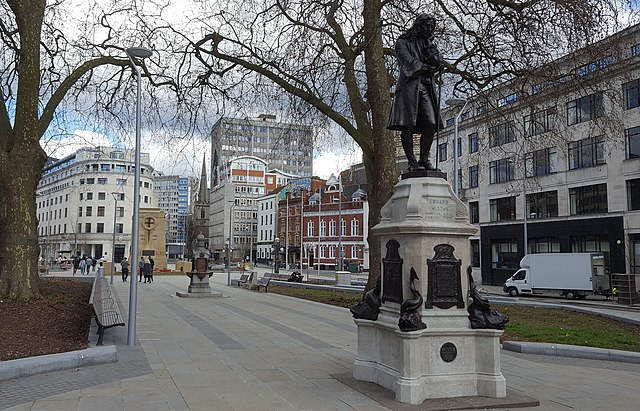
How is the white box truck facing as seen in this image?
to the viewer's left

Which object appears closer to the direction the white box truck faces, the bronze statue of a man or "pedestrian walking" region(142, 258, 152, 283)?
the pedestrian walking

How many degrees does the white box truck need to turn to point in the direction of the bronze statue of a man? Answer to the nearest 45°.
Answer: approximately 90° to its left

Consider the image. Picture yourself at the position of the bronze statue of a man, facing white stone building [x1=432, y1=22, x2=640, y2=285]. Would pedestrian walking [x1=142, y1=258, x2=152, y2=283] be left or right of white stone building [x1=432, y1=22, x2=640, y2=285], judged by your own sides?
left

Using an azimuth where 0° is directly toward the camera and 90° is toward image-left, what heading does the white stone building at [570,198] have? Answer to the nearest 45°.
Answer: approximately 45°

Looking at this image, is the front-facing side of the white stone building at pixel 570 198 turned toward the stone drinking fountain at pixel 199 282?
yes

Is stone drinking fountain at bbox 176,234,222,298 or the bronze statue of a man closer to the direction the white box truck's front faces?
the stone drinking fountain

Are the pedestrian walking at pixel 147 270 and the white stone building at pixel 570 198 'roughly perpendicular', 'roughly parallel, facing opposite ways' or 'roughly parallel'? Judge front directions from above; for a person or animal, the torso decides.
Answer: roughly perpendicular
